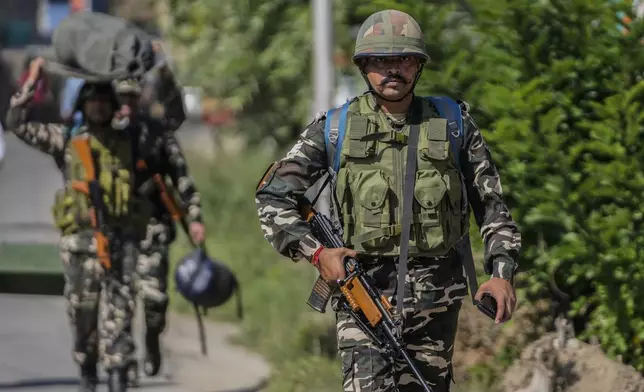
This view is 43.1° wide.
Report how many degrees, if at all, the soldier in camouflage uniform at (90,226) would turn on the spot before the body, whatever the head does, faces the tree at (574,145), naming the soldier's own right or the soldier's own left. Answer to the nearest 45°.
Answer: approximately 90° to the soldier's own left

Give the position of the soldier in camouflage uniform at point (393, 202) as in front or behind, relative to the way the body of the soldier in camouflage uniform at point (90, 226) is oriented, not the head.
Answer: in front

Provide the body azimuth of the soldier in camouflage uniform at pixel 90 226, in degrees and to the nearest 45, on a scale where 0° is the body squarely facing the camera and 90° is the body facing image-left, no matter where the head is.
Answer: approximately 0°

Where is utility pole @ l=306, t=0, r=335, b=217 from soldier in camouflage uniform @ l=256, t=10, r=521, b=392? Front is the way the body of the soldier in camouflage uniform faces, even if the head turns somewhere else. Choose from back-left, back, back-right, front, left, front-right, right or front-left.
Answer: back

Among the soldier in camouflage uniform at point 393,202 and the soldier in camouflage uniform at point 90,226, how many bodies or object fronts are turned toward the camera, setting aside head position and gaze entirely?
2

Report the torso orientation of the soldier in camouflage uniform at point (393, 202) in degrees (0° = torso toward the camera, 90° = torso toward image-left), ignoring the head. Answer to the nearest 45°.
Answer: approximately 0°

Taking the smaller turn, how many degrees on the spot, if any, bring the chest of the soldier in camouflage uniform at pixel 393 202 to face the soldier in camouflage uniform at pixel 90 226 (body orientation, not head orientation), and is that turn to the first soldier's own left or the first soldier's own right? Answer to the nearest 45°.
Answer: approximately 135° to the first soldier's own right

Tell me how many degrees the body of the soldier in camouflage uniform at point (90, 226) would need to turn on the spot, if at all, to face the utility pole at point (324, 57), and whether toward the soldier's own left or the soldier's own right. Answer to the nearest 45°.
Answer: approximately 135° to the soldier's own left

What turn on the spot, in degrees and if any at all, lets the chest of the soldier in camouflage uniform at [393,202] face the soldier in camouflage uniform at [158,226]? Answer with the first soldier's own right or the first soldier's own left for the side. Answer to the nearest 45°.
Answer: approximately 135° to the first soldier's own right
